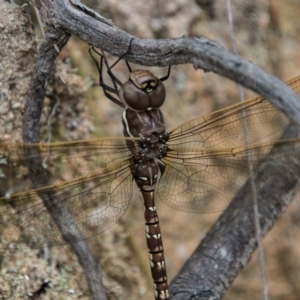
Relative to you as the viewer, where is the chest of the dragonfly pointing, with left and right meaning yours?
facing away from the viewer
